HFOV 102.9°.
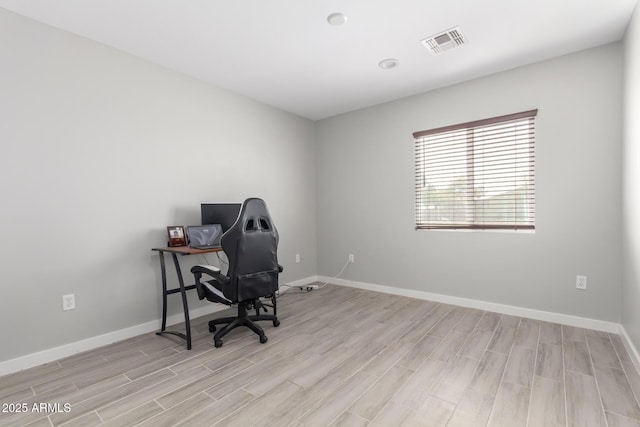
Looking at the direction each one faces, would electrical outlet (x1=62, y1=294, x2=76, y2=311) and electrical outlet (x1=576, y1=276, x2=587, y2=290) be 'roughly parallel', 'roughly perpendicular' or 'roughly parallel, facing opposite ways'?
roughly perpendicular

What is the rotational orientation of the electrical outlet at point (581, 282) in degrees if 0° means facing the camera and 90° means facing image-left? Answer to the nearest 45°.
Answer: approximately 0°

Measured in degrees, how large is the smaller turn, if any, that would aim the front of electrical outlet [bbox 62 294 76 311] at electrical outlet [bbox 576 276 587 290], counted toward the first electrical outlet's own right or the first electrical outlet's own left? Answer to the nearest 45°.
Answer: approximately 45° to the first electrical outlet's own left

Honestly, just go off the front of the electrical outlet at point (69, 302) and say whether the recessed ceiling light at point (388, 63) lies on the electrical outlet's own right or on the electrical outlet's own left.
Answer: on the electrical outlet's own left

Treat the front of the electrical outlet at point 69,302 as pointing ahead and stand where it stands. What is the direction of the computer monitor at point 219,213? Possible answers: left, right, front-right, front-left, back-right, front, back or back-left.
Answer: left

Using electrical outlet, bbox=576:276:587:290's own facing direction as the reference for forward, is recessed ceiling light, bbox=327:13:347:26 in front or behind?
in front

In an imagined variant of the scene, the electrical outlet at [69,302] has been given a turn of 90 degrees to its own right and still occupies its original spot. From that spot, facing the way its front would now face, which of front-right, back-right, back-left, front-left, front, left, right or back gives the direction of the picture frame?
back

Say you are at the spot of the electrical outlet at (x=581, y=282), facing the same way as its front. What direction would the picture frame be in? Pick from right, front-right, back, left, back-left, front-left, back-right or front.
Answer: front-right

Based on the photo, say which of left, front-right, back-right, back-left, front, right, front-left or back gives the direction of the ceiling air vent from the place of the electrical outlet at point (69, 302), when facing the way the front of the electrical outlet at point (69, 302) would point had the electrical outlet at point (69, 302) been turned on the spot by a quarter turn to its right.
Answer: back-left
